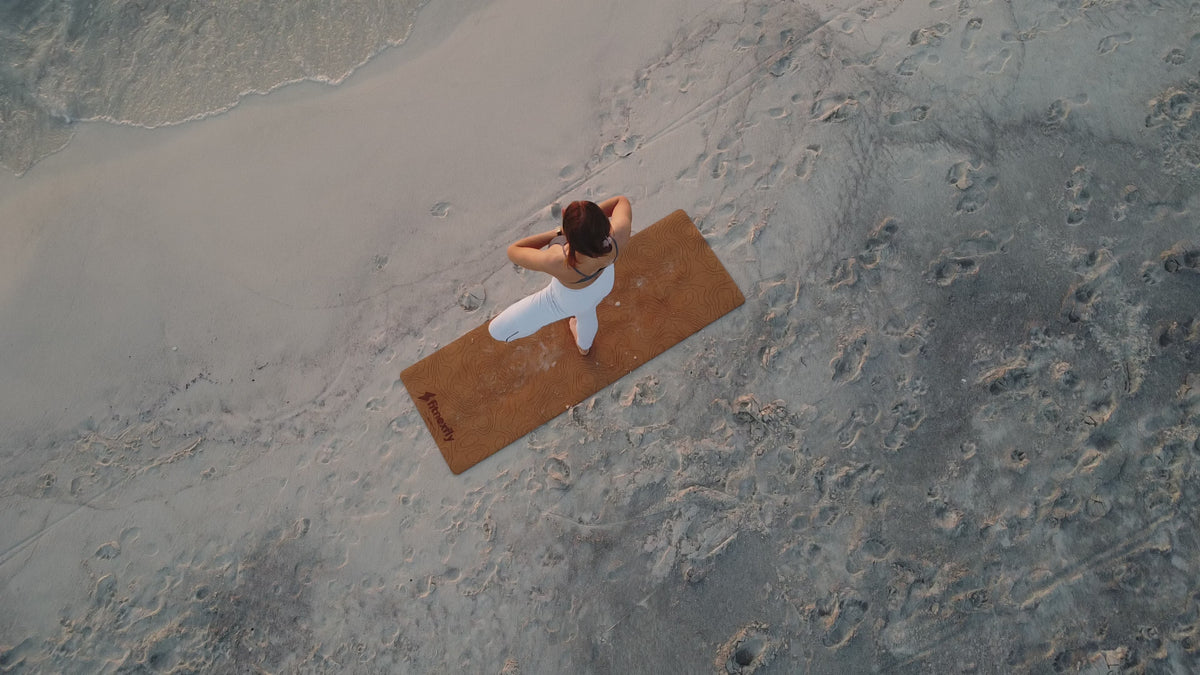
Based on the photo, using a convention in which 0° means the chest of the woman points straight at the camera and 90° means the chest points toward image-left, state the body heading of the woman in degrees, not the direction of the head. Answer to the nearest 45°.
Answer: approximately 135°
